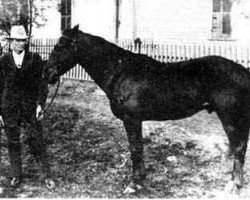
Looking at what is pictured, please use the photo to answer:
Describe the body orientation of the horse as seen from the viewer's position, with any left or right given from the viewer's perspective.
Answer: facing to the left of the viewer

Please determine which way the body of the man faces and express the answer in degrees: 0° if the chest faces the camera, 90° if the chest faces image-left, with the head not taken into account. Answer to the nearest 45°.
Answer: approximately 0°

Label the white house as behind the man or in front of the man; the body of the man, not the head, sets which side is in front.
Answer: behind

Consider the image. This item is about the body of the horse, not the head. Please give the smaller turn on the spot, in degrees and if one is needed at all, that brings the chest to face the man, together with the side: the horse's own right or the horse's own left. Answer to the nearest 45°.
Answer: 0° — it already faces them

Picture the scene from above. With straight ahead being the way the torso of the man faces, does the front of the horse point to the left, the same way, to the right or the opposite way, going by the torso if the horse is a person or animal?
to the right

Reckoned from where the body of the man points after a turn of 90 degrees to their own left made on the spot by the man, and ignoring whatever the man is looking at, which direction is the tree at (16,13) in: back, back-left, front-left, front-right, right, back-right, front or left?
left

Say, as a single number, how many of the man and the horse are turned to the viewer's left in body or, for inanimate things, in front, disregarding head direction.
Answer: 1

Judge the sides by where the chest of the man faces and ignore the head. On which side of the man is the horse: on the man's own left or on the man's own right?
on the man's own left
